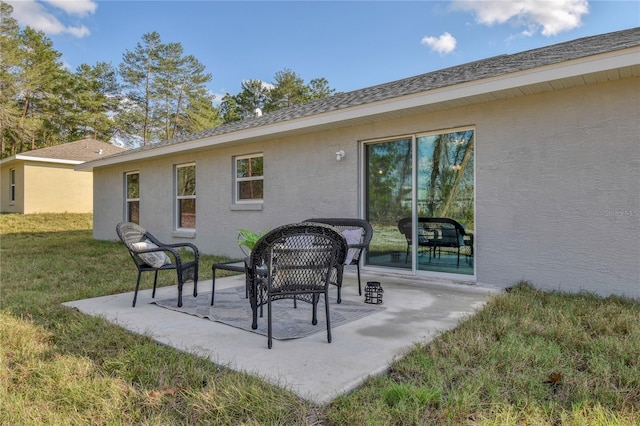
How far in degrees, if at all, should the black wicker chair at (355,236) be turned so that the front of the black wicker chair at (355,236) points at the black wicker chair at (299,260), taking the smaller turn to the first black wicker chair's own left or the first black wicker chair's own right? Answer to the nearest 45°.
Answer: approximately 45° to the first black wicker chair's own left

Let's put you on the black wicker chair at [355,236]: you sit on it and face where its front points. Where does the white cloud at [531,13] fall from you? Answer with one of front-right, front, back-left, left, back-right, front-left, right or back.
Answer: back

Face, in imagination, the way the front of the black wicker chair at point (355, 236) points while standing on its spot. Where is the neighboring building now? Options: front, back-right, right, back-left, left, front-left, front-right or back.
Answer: right

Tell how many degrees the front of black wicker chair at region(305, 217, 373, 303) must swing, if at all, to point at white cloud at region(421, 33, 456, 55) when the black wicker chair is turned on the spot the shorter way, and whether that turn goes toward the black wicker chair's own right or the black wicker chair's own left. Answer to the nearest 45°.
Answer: approximately 135° to the black wicker chair's own right
